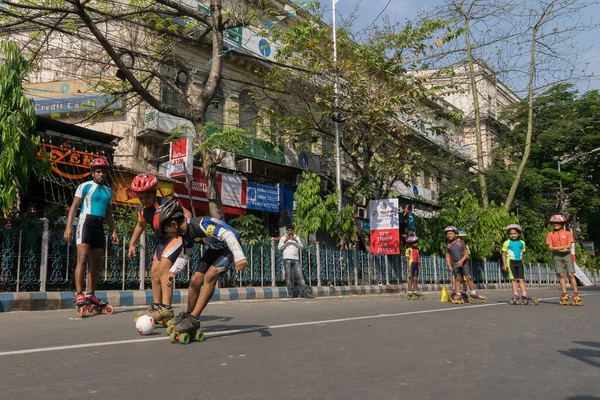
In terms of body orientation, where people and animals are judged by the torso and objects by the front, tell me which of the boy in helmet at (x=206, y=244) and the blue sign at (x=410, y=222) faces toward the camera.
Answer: the blue sign

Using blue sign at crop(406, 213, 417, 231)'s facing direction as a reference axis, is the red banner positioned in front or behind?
in front

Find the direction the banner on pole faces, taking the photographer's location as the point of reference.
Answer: facing the viewer

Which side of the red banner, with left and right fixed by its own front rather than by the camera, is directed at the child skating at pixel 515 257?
front

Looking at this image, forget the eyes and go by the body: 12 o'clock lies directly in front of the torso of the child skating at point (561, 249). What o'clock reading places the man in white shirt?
The man in white shirt is roughly at 3 o'clock from the child skating.

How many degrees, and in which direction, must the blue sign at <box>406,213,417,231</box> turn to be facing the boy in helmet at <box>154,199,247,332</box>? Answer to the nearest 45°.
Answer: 0° — it already faces them

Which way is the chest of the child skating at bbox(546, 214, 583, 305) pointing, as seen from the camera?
toward the camera

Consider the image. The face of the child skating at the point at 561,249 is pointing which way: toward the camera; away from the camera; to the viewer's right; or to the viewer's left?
toward the camera

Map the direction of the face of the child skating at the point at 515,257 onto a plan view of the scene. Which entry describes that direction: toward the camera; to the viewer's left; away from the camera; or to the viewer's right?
toward the camera

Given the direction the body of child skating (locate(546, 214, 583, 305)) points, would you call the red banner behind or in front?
behind

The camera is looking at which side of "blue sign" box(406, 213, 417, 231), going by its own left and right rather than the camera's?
front

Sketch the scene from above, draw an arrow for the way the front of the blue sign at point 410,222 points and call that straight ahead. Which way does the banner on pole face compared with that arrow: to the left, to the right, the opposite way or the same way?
the same way

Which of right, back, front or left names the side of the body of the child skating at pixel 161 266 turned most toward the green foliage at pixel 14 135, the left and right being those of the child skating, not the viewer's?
right
